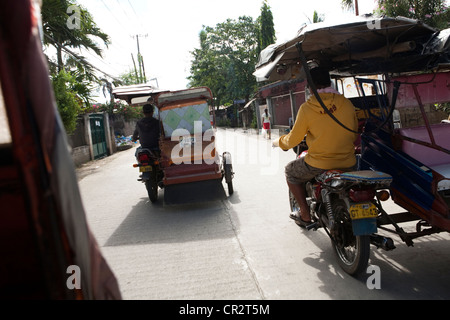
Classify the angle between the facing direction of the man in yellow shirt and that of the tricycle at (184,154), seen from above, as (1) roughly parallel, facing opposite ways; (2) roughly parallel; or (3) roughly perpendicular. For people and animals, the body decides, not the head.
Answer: roughly parallel

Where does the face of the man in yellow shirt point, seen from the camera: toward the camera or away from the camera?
away from the camera

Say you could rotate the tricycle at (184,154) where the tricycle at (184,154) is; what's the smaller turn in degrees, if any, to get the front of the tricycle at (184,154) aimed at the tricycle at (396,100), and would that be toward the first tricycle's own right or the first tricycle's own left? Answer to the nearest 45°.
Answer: approximately 135° to the first tricycle's own right

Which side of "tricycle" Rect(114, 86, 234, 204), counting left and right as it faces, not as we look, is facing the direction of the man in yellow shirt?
back

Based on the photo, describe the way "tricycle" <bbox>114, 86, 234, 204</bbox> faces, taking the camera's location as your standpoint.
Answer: facing away from the viewer

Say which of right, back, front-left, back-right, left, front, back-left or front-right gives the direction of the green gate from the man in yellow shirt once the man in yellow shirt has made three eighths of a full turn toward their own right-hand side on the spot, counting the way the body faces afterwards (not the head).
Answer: back-left

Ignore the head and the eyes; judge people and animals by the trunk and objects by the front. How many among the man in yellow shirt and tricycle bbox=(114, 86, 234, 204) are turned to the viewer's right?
0

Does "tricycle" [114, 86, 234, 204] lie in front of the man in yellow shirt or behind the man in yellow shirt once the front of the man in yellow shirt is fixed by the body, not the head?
in front

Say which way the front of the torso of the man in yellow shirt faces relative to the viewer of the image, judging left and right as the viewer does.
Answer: facing away from the viewer and to the left of the viewer
